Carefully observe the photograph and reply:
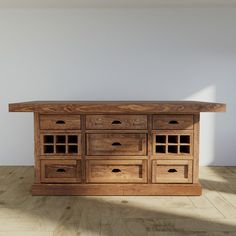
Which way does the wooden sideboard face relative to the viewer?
toward the camera
